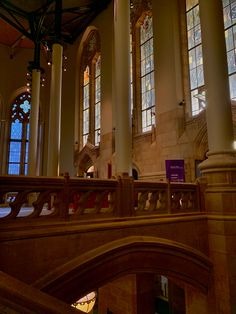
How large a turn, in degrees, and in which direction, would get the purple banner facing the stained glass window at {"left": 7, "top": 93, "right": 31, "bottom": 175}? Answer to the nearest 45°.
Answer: approximately 135° to its right

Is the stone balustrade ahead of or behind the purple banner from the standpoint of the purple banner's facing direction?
ahead

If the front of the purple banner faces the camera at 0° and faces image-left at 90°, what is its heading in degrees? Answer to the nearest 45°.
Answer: approximately 0°
